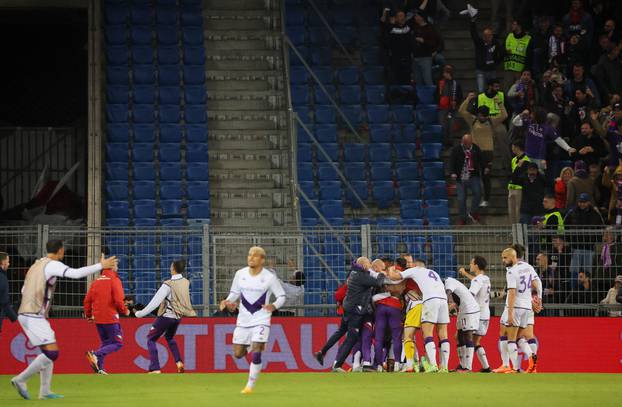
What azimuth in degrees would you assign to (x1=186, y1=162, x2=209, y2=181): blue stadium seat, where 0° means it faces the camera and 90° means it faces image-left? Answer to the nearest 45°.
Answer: approximately 0°

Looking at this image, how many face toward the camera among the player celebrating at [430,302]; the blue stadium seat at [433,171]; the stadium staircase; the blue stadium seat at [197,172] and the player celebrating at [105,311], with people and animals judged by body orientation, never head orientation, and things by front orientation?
3

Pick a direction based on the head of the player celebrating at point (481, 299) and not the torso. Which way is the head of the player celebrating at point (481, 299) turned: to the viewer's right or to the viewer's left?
to the viewer's left

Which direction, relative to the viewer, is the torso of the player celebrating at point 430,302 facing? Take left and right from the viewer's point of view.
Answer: facing away from the viewer and to the left of the viewer

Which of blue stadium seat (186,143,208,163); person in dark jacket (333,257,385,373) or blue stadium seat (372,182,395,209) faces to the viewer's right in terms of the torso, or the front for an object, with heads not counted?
the person in dark jacket

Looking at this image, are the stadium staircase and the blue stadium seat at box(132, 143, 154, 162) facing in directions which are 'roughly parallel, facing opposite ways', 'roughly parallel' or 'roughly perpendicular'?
roughly parallel

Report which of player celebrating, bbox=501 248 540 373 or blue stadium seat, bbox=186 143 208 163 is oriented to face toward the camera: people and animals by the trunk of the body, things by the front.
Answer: the blue stadium seat

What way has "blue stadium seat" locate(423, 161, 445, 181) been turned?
toward the camera

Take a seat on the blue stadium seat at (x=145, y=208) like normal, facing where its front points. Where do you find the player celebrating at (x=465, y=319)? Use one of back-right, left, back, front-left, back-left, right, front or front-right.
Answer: front-left

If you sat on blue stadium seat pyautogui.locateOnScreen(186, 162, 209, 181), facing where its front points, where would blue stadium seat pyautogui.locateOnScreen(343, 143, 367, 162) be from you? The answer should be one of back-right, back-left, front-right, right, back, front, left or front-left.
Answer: left

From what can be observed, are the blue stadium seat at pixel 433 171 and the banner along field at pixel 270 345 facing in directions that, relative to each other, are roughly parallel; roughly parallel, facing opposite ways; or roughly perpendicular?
roughly parallel

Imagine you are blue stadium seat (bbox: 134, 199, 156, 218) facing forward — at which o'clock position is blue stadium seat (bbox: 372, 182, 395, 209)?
blue stadium seat (bbox: 372, 182, 395, 209) is roughly at 9 o'clock from blue stadium seat (bbox: 134, 199, 156, 218).

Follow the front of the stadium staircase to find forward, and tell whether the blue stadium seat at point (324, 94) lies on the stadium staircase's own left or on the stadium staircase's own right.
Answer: on the stadium staircase's own left

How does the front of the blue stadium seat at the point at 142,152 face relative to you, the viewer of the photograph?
facing the viewer

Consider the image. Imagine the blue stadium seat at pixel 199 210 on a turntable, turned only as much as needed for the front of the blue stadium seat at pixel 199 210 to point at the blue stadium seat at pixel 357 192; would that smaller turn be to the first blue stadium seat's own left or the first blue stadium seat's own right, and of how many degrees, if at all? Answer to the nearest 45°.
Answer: approximately 90° to the first blue stadium seat's own left

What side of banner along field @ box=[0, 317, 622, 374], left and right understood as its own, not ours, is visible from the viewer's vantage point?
front

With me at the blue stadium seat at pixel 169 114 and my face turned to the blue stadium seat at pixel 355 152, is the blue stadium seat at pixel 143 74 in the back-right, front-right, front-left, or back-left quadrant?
back-left
